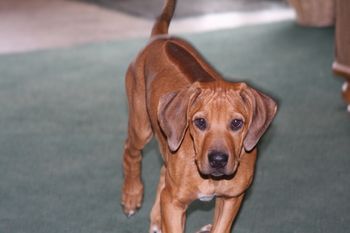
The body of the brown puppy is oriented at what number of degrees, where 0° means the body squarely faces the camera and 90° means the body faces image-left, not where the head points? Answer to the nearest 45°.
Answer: approximately 315°
